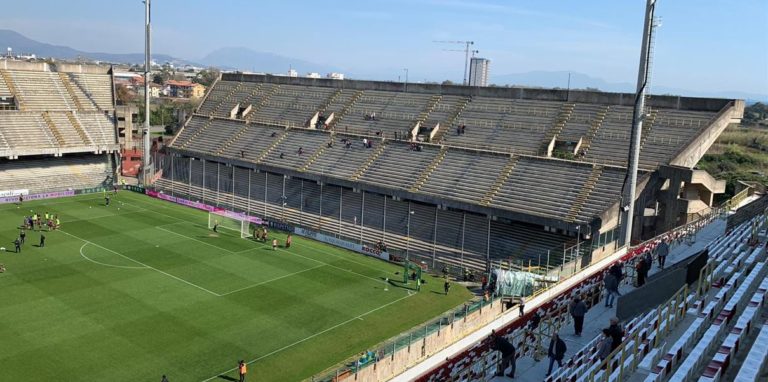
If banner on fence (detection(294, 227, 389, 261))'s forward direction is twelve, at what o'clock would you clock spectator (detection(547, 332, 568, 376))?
The spectator is roughly at 10 o'clock from the banner on fence.

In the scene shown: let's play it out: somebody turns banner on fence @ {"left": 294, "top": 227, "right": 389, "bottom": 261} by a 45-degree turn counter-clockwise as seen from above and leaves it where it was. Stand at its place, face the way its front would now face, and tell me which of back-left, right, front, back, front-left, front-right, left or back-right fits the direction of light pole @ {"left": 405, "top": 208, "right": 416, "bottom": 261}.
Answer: left

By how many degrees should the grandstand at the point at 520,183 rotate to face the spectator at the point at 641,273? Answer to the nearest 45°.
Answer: approximately 45° to its left

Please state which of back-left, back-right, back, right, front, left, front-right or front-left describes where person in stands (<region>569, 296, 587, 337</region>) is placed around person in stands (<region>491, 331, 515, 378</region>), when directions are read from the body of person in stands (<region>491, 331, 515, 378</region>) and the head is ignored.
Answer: back-right

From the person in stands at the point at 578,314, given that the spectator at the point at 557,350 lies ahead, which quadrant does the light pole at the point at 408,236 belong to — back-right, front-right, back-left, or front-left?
back-right

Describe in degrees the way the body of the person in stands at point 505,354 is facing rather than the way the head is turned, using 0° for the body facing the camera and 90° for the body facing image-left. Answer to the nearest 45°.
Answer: approximately 90°

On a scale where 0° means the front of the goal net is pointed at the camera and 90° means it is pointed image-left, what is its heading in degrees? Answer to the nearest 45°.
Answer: approximately 45°

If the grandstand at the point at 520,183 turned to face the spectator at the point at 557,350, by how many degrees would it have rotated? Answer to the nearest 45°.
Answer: approximately 45° to its left

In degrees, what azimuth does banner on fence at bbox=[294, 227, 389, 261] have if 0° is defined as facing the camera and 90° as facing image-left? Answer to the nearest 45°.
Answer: approximately 45°

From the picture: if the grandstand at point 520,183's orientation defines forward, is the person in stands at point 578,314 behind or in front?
in front

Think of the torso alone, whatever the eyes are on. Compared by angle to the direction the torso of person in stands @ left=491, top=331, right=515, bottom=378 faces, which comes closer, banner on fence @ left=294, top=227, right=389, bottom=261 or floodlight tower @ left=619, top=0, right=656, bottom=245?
the banner on fence

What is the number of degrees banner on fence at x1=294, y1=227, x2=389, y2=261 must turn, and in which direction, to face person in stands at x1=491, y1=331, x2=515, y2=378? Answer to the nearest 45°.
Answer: approximately 45° to its left

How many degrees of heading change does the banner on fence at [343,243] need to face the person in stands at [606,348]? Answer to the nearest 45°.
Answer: approximately 45° to its left

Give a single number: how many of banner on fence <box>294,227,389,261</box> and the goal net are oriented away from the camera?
0
